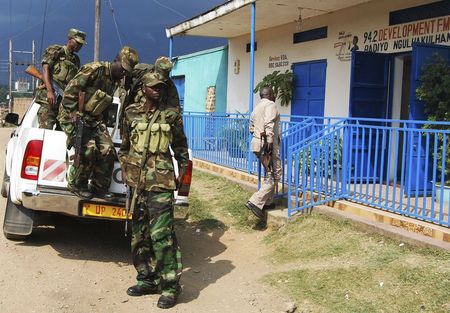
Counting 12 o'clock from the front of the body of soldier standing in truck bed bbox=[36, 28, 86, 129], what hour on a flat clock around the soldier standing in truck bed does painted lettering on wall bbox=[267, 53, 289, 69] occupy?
The painted lettering on wall is roughly at 9 o'clock from the soldier standing in truck bed.

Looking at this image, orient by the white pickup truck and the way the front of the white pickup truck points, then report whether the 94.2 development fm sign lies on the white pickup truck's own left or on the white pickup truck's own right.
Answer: on the white pickup truck's own right

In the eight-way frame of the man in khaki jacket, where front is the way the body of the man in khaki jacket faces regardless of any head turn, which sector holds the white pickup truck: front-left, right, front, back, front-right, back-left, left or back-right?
back

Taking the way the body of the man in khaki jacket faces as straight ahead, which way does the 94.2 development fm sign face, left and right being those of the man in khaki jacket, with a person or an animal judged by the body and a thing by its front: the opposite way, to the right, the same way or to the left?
the opposite way

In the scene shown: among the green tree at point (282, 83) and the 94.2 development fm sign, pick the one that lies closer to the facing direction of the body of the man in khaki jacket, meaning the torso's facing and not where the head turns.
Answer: the 94.2 development fm sign

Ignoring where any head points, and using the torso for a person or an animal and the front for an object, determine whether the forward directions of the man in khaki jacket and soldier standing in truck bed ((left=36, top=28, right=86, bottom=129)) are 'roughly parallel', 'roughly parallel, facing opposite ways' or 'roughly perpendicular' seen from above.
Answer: roughly perpendicular

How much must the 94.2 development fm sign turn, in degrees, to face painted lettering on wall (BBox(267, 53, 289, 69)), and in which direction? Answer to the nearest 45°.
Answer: approximately 90° to its right

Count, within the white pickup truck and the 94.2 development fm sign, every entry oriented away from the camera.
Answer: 1

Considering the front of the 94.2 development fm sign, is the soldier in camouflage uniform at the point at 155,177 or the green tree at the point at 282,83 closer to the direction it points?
the soldier in camouflage uniform

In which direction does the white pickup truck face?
away from the camera

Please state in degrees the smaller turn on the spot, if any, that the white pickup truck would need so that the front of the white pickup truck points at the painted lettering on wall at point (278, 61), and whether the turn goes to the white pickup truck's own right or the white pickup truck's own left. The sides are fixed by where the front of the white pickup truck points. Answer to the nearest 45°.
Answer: approximately 45° to the white pickup truck's own right

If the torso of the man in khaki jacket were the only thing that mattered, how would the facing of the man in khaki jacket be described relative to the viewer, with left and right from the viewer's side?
facing away from the viewer and to the right of the viewer

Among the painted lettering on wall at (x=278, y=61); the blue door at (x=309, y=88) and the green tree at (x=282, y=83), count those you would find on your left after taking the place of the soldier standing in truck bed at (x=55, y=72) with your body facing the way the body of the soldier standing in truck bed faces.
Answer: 3
